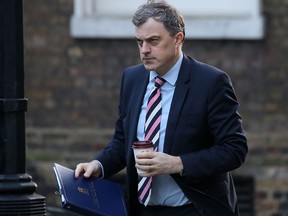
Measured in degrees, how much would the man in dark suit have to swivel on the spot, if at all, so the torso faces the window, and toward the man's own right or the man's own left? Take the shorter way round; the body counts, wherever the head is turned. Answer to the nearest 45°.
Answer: approximately 135° to the man's own right

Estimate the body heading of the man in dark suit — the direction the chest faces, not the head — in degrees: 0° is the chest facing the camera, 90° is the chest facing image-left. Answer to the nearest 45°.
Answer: approximately 45°
